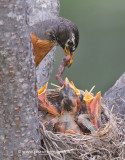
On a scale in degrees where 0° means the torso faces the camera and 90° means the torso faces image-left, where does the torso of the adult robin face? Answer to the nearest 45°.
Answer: approximately 270°

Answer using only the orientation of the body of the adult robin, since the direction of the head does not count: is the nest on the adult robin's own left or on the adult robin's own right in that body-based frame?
on the adult robin's own right
